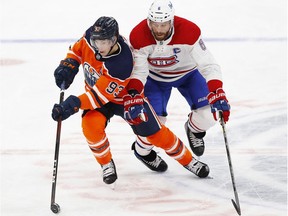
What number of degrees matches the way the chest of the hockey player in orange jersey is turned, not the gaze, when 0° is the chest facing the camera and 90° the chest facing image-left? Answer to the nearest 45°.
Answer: approximately 45°

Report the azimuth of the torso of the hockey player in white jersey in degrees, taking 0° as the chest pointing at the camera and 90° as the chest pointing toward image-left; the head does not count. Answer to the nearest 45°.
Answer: approximately 0°

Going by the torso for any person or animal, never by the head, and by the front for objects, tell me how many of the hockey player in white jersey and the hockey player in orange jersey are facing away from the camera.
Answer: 0

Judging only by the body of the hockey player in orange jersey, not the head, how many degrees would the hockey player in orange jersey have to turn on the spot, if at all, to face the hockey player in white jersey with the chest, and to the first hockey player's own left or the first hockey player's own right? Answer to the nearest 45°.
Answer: approximately 180°

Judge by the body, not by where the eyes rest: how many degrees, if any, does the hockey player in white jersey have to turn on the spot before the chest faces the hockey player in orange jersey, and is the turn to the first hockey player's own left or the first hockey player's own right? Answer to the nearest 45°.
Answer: approximately 45° to the first hockey player's own right
